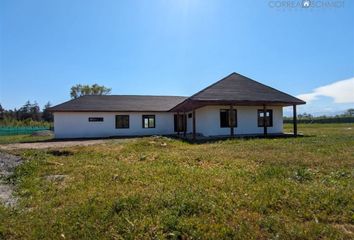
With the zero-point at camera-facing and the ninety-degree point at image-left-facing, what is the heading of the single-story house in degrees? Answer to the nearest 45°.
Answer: approximately 0°
